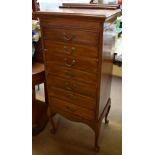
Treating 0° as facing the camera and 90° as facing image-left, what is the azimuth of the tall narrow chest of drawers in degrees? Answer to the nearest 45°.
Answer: approximately 45°
